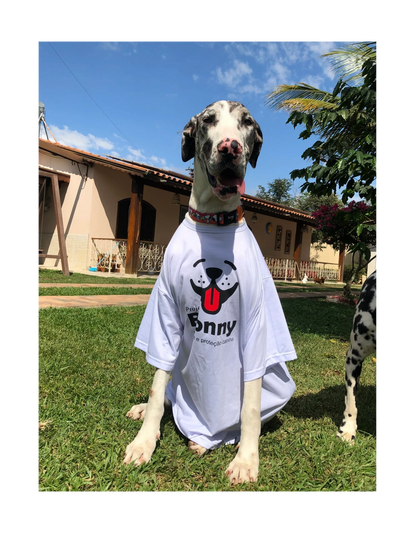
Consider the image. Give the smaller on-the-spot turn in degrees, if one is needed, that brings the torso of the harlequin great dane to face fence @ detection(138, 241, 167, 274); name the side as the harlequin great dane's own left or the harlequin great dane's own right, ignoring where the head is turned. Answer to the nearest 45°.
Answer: approximately 180°

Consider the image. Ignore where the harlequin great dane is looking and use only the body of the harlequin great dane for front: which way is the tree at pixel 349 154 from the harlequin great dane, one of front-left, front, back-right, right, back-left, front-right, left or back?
back-left

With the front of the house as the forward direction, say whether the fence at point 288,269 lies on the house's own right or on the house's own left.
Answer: on the house's own left

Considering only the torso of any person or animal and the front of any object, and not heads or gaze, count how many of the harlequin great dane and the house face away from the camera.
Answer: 0

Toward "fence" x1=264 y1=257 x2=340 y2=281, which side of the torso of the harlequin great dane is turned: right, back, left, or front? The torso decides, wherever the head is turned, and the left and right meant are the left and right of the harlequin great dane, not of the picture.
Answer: back

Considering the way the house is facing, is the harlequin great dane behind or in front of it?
in front
